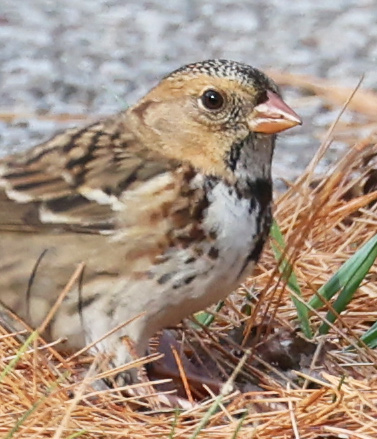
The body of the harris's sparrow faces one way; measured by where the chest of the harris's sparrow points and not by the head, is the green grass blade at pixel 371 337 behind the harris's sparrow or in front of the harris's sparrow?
in front

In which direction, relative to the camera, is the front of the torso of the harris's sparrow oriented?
to the viewer's right

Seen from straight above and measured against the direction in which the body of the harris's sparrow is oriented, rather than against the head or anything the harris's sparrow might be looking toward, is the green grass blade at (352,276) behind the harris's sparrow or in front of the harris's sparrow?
in front
